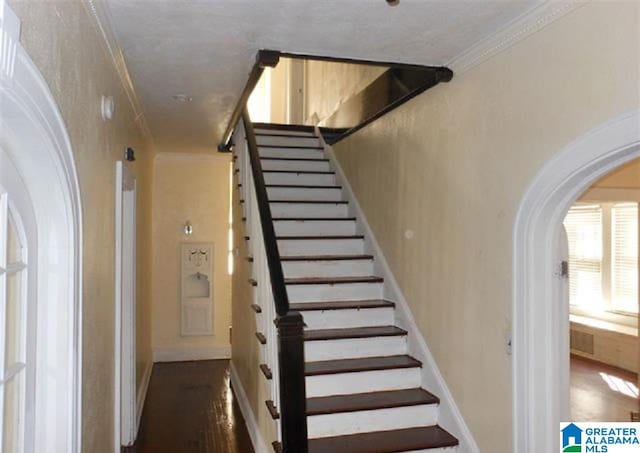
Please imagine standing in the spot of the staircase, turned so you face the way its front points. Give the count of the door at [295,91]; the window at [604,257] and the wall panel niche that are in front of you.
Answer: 0

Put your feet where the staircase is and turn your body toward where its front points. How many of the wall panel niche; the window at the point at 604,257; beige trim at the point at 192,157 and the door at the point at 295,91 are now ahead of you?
0

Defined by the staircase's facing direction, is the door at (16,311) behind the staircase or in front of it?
in front

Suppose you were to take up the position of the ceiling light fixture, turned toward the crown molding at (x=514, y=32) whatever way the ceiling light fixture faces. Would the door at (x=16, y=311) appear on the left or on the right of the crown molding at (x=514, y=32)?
right

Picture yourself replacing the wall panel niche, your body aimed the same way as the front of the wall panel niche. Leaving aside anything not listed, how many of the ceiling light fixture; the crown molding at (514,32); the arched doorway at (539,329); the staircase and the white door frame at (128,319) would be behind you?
0

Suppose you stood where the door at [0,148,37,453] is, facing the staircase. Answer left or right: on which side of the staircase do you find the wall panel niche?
left

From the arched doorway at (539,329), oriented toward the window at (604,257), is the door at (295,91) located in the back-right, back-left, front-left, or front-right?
front-left

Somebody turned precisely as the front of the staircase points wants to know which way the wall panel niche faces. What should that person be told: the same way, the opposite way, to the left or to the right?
the same way

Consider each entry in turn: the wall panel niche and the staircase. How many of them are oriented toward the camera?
2

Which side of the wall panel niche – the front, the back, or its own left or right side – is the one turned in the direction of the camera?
front

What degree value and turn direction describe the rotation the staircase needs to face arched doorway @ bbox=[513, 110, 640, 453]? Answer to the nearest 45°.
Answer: approximately 45° to its left

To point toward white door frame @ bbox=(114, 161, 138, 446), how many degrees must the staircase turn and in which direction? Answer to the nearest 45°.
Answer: approximately 90° to its right

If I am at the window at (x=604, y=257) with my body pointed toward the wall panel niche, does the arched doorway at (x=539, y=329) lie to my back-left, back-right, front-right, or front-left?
front-left

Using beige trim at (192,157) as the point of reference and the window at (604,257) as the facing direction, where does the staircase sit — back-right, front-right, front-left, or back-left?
front-right

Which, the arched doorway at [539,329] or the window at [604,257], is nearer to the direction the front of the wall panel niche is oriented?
the arched doorway

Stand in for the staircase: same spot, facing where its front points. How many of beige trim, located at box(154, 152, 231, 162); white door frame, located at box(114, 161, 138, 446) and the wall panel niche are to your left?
0

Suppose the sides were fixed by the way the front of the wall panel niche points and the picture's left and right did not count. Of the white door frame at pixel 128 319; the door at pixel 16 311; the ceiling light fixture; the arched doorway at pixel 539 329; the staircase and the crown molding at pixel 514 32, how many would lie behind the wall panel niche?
0

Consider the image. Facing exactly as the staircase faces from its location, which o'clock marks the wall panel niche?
The wall panel niche is roughly at 5 o'clock from the staircase.

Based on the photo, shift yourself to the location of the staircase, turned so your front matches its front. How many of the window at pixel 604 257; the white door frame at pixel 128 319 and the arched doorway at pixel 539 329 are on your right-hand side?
1
